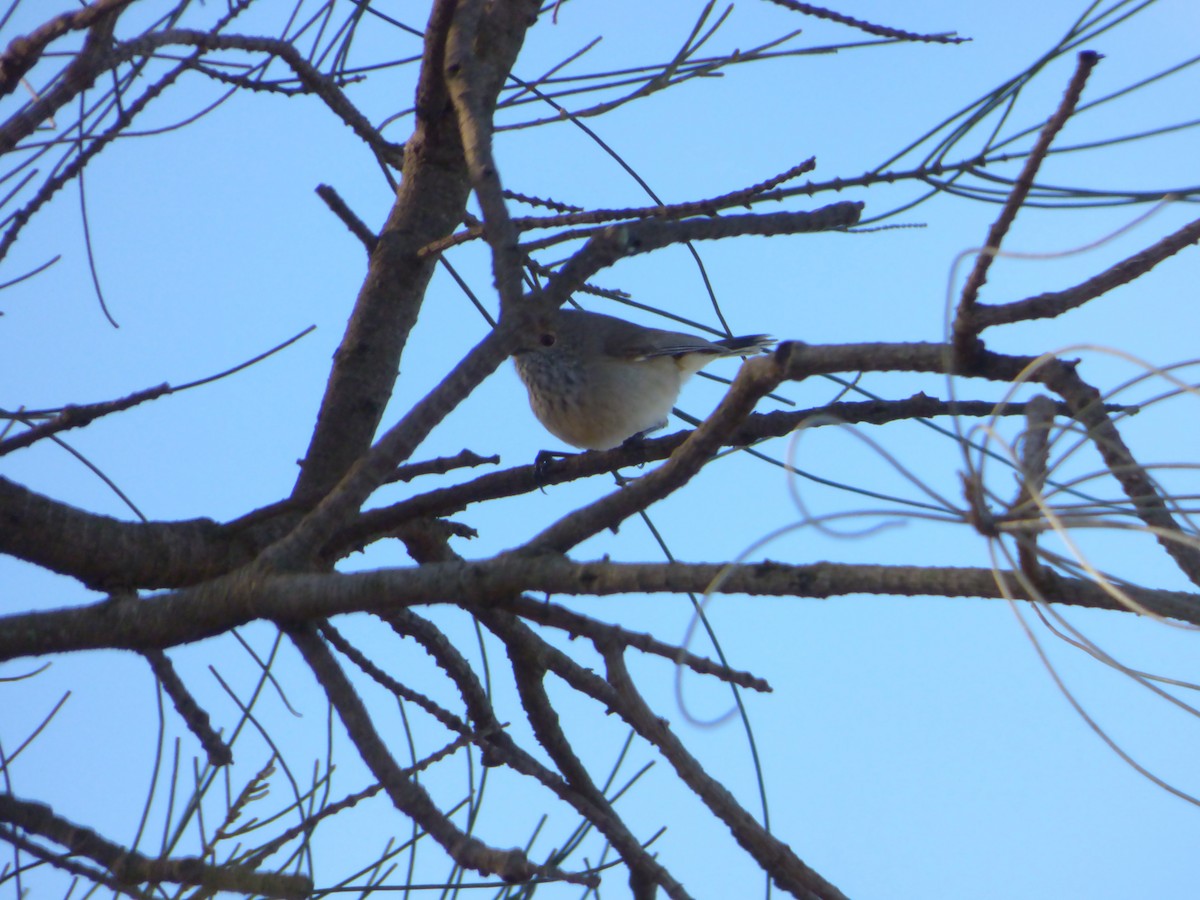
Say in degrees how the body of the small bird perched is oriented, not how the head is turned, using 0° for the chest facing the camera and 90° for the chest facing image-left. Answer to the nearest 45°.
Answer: approximately 90°
